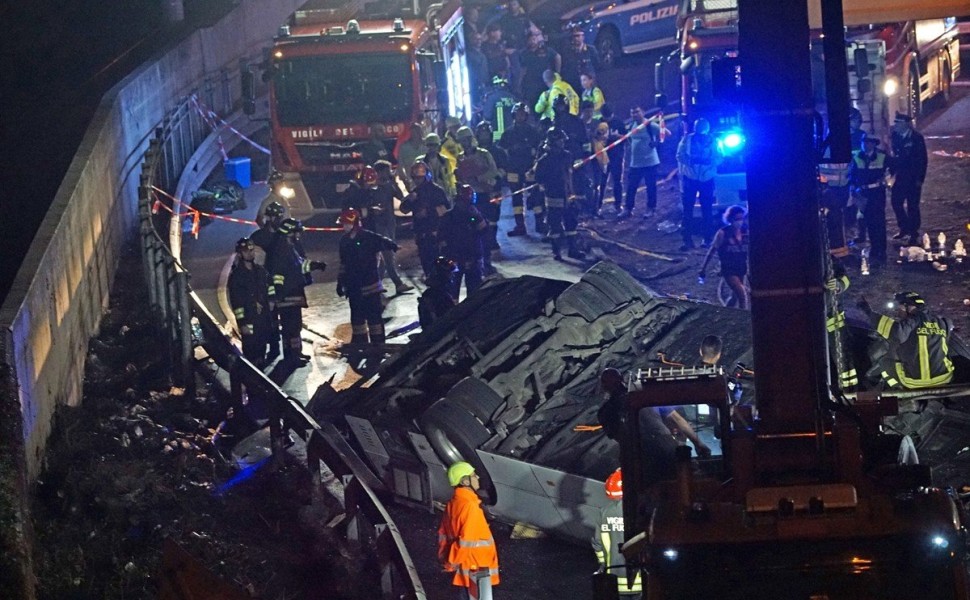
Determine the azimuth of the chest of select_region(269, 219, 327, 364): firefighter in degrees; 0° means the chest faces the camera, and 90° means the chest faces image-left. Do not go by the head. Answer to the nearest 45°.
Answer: approximately 270°

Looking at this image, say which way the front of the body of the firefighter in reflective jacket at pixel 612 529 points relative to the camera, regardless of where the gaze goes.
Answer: away from the camera

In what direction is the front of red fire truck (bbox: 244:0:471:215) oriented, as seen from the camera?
facing the viewer

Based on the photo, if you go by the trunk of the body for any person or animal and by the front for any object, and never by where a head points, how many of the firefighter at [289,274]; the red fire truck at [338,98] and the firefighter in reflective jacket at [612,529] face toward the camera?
1

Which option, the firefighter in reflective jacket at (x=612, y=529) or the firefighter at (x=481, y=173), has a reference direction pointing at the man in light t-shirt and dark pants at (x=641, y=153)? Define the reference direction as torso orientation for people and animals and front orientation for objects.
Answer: the firefighter in reflective jacket

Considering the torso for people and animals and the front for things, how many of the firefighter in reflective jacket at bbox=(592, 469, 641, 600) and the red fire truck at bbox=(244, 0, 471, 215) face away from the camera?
1

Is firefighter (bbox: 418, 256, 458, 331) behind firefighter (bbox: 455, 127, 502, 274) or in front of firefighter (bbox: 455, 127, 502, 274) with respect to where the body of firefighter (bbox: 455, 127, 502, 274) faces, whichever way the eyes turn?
in front

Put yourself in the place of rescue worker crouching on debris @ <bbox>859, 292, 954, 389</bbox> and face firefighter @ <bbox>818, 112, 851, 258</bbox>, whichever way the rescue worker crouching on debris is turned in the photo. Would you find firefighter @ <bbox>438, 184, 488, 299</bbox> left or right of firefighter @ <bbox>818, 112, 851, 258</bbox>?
left

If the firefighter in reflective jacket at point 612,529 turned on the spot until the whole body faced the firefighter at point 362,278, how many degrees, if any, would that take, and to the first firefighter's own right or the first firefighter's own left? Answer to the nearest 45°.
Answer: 0° — they already face them

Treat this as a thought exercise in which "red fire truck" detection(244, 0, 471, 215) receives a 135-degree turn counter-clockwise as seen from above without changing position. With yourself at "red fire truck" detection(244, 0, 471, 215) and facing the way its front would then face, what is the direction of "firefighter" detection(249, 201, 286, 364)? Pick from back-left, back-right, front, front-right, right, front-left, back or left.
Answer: back-right

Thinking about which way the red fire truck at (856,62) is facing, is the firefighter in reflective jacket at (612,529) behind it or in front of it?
in front

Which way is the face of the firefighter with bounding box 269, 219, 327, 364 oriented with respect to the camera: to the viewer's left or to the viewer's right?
to the viewer's right
